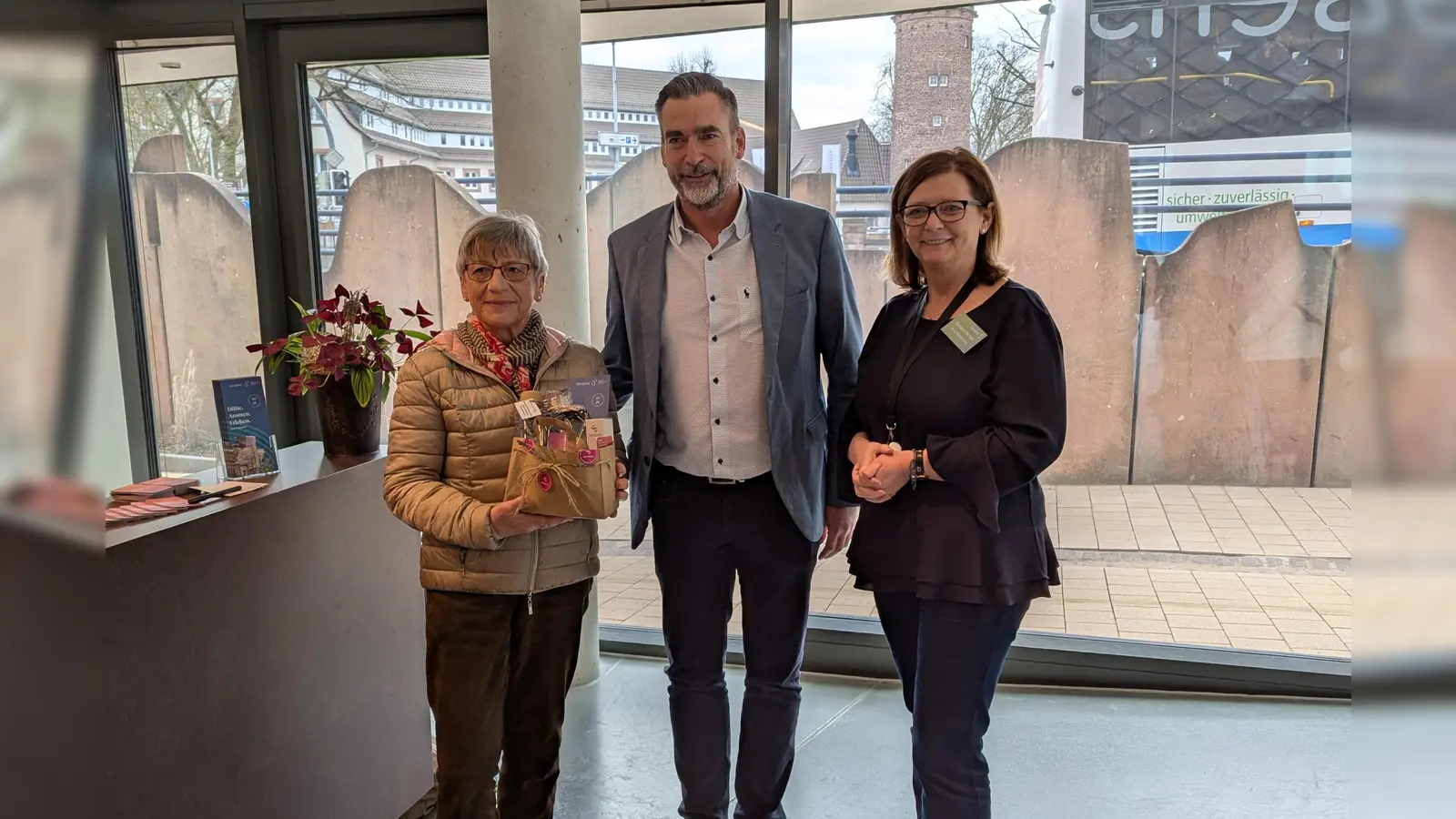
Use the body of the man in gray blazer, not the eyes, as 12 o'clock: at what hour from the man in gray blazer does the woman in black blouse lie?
The woman in black blouse is roughly at 10 o'clock from the man in gray blazer.

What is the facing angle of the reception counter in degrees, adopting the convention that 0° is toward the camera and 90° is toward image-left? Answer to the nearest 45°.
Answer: approximately 315°

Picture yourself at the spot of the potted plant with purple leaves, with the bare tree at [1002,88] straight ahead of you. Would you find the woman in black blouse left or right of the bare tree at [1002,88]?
right

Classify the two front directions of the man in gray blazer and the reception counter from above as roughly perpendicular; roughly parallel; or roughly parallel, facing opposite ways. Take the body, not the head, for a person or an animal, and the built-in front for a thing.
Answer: roughly perpendicular

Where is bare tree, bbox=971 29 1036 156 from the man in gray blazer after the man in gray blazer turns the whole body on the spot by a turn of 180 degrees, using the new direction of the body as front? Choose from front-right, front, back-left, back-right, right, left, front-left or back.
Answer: front-right

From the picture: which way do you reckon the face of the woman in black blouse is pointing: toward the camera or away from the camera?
toward the camera

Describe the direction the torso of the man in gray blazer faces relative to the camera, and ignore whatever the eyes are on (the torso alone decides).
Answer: toward the camera

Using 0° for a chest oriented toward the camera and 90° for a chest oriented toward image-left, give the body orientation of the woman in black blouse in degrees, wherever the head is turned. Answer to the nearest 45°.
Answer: approximately 45°
